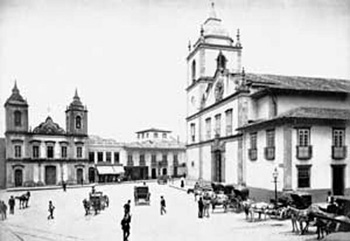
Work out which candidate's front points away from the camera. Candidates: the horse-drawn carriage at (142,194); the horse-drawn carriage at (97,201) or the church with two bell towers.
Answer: the horse-drawn carriage at (142,194)

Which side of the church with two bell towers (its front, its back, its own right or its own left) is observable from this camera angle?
front

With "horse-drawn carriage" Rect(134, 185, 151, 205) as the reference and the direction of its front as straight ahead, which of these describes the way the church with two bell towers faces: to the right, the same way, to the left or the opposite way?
the opposite way

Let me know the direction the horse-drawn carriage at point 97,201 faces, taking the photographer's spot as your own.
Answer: facing the viewer and to the left of the viewer

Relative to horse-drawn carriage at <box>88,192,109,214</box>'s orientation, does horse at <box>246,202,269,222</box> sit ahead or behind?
behind

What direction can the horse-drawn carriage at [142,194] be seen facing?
away from the camera

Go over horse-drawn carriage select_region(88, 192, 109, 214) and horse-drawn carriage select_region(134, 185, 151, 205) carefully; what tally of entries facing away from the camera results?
1
